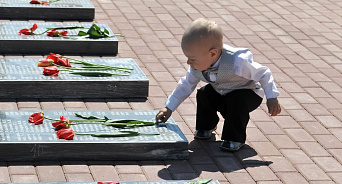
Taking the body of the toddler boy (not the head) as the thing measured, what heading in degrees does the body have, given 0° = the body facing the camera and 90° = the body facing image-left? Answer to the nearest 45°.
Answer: approximately 45°

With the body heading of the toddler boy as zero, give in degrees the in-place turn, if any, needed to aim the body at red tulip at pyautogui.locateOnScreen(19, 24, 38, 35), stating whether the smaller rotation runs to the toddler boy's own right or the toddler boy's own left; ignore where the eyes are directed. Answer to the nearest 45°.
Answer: approximately 90° to the toddler boy's own right

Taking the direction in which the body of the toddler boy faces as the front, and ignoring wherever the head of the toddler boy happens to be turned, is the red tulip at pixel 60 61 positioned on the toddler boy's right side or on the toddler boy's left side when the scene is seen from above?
on the toddler boy's right side

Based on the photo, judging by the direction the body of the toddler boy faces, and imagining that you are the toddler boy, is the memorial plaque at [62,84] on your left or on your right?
on your right

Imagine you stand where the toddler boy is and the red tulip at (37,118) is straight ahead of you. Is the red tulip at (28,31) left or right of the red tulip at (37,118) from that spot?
right

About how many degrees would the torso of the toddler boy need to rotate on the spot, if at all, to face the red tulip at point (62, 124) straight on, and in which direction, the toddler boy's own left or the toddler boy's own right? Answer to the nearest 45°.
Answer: approximately 45° to the toddler boy's own right

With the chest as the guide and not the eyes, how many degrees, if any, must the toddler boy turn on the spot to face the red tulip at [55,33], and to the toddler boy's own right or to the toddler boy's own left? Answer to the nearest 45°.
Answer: approximately 90° to the toddler boy's own right

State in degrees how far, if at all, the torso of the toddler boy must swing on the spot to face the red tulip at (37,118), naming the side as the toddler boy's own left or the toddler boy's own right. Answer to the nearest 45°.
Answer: approximately 45° to the toddler boy's own right

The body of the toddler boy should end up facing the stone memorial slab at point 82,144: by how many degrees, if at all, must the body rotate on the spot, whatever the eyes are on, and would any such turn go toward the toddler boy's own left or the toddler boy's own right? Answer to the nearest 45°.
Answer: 0° — they already face it
